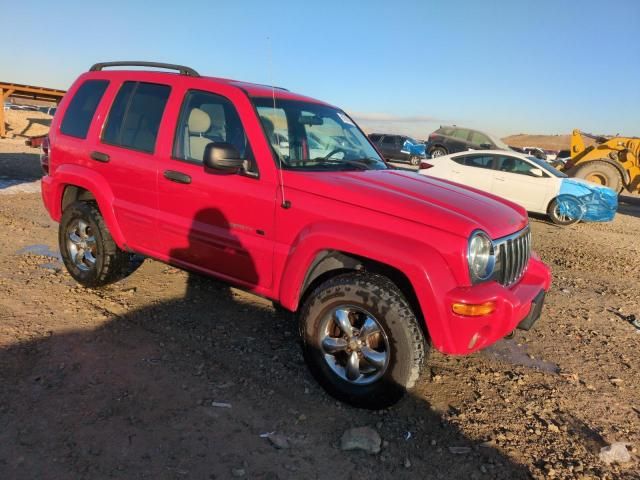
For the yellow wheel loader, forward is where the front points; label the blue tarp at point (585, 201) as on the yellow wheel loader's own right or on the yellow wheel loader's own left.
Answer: on the yellow wheel loader's own left

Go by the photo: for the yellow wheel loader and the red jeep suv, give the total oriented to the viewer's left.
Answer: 1

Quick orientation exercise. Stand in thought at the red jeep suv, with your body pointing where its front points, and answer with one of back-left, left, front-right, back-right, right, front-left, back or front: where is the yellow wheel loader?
left

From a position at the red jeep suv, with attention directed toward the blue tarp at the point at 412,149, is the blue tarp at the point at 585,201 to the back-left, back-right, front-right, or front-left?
front-right

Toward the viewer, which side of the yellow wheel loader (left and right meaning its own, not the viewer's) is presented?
left

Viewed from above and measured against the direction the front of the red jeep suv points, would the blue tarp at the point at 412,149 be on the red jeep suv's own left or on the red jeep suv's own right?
on the red jeep suv's own left

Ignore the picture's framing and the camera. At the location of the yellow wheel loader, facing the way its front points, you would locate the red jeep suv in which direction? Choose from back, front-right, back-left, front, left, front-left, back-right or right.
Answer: left

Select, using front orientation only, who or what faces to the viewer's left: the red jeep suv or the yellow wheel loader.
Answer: the yellow wheel loader

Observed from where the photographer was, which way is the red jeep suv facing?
facing the viewer and to the right of the viewer

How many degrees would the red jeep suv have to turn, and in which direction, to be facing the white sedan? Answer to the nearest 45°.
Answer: approximately 90° to its left

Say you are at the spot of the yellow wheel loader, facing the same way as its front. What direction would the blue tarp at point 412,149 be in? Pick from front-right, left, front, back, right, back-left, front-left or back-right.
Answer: front-right

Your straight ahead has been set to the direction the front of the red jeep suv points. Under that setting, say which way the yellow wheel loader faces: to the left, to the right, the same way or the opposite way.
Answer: the opposite way
